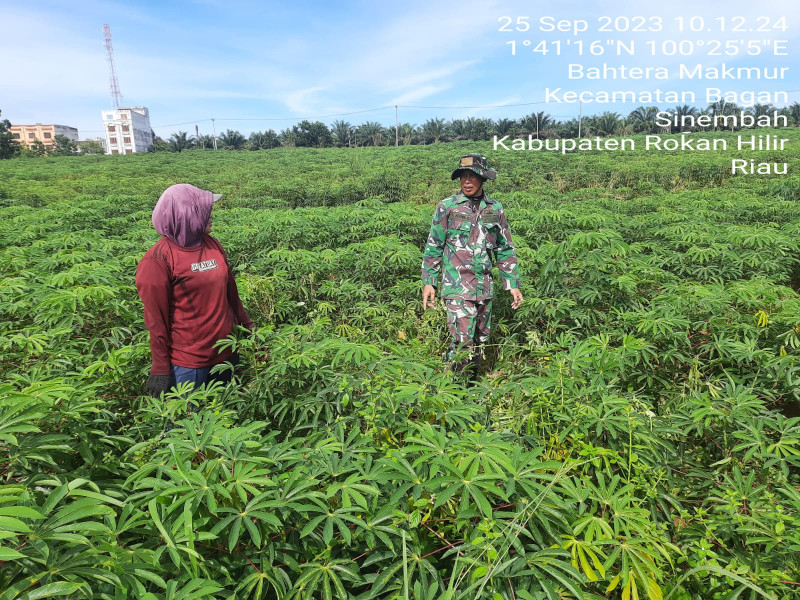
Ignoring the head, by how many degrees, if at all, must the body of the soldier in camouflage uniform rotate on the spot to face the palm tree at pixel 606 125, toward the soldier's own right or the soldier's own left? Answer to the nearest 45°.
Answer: approximately 180°

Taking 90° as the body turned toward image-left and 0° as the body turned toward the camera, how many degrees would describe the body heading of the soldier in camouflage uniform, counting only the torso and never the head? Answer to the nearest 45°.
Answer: approximately 0°

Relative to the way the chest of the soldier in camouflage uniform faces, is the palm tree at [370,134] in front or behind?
behind

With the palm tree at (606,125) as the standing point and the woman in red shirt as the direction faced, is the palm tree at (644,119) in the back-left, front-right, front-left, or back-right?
back-left

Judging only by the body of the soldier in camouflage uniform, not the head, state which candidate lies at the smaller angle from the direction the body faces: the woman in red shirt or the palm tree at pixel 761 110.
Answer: the woman in red shirt

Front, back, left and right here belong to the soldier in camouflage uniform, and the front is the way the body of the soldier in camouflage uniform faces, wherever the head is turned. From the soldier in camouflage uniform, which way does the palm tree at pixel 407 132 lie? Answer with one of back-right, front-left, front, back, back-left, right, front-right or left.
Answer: back

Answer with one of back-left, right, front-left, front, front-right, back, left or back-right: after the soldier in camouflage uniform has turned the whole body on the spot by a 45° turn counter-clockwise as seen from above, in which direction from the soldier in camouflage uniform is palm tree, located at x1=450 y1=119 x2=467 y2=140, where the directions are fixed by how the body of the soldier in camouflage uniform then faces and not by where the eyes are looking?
back-left

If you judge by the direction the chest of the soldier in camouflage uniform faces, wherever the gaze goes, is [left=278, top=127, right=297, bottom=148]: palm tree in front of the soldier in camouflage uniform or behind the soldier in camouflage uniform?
behind

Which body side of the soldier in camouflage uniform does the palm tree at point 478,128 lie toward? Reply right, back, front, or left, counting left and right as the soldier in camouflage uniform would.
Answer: back
